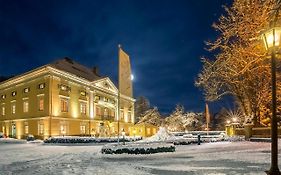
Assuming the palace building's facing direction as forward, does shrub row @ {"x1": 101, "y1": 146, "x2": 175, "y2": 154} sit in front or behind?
in front

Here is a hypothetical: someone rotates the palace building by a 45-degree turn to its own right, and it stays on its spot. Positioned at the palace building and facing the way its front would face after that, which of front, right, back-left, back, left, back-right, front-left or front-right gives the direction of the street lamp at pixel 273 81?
front
